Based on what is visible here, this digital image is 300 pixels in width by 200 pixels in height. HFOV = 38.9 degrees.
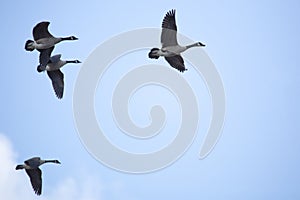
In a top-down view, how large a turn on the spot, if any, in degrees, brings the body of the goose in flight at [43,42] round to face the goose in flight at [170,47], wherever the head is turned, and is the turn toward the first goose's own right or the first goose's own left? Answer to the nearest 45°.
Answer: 0° — it already faces it

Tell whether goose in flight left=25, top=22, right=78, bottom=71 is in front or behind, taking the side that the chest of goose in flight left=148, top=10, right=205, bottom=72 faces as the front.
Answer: behind

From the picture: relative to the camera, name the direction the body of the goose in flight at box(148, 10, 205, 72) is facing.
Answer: to the viewer's right

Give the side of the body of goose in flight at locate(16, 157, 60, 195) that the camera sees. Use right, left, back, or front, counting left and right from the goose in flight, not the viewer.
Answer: right

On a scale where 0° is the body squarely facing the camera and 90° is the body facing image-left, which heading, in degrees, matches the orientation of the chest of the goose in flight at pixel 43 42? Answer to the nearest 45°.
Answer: approximately 270°

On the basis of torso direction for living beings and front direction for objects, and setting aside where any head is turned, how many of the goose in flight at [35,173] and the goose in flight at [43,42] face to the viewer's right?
2
